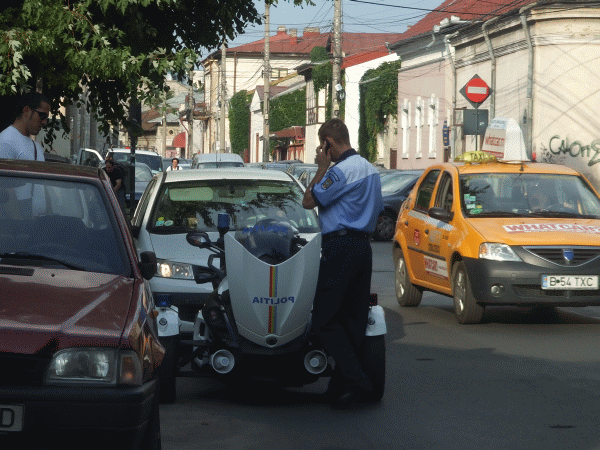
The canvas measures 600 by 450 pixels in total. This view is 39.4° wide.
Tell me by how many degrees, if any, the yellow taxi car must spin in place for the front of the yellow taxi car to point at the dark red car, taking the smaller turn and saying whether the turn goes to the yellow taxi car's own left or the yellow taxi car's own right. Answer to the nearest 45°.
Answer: approximately 45° to the yellow taxi car's own right

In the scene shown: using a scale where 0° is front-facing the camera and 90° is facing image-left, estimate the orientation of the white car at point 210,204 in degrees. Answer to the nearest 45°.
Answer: approximately 0°

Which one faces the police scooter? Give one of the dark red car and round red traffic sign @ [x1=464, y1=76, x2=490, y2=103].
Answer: the round red traffic sign

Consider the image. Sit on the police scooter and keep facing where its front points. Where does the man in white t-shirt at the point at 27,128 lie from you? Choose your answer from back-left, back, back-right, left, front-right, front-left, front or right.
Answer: back-right

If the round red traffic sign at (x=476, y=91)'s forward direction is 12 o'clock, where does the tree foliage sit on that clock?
The tree foliage is roughly at 1 o'clock from the round red traffic sign.

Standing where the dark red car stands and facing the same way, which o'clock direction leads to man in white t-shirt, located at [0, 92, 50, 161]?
The man in white t-shirt is roughly at 6 o'clock from the dark red car.

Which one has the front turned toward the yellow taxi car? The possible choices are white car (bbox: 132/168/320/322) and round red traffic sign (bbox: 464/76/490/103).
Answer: the round red traffic sign

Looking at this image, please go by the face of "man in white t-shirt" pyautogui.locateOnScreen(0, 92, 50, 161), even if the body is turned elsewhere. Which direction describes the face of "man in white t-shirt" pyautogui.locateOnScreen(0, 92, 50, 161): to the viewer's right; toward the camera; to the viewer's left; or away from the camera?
to the viewer's right

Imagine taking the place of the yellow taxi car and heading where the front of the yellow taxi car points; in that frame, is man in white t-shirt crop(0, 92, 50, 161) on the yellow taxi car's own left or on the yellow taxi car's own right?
on the yellow taxi car's own right

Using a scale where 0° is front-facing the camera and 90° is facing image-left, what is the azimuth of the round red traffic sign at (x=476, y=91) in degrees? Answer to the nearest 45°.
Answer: approximately 0°

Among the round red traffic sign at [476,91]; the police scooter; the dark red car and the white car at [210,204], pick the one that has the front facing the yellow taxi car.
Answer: the round red traffic sign

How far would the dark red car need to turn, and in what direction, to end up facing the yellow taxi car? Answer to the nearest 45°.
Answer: approximately 135° to its left
